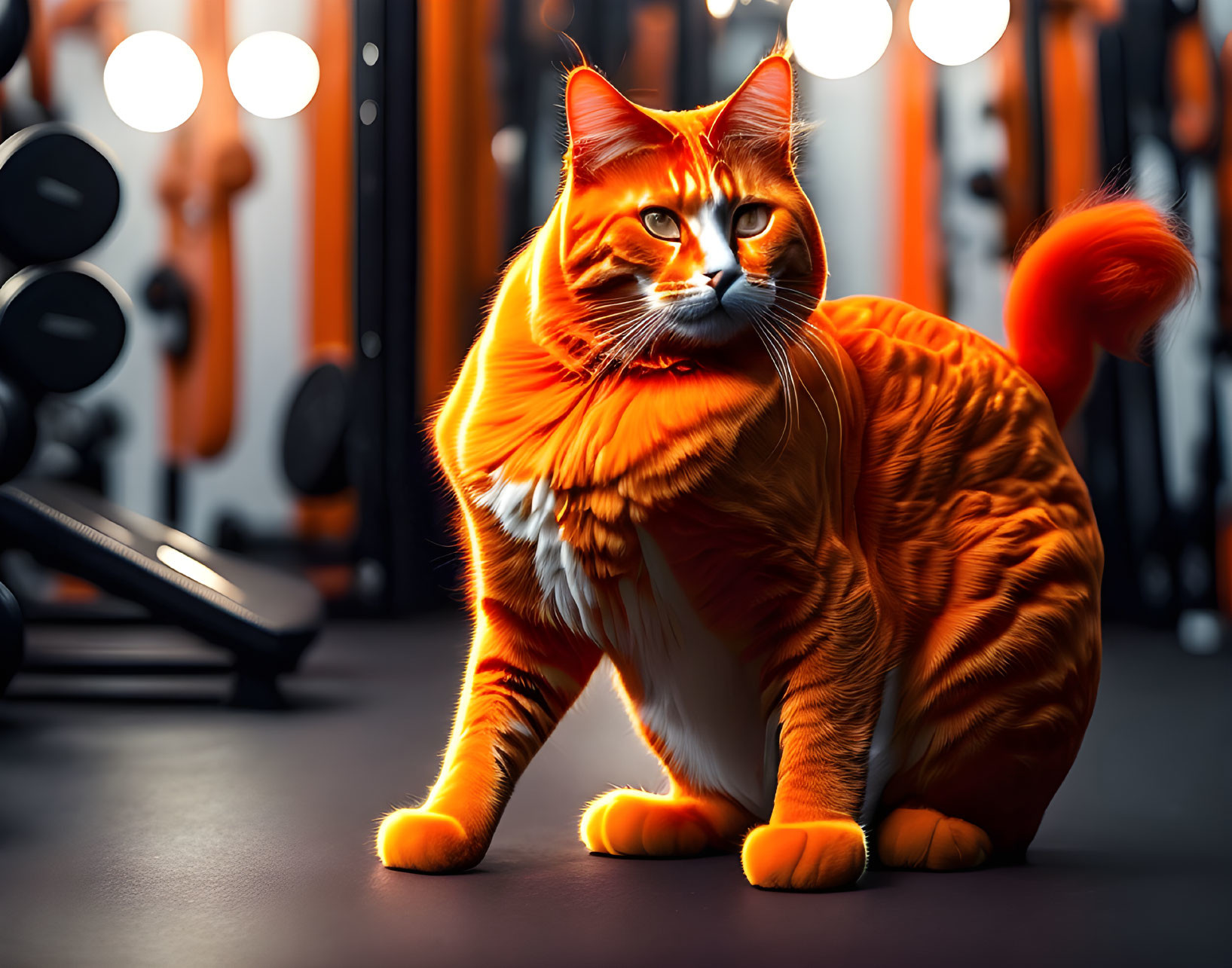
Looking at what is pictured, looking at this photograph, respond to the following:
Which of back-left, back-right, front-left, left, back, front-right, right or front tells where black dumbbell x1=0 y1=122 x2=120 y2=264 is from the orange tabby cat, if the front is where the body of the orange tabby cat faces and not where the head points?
right

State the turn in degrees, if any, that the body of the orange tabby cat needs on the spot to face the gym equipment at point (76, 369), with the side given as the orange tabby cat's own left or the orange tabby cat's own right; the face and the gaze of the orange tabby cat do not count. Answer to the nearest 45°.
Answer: approximately 90° to the orange tabby cat's own right

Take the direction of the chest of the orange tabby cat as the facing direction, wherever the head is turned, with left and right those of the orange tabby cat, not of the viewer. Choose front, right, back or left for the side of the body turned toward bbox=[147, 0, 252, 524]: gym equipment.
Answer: right

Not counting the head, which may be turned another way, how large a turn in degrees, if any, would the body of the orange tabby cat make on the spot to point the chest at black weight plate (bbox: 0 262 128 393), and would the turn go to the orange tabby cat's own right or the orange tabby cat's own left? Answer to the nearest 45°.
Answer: approximately 90° to the orange tabby cat's own right

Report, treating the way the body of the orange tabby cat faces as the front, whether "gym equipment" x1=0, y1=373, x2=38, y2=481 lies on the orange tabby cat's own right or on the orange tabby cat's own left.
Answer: on the orange tabby cat's own right

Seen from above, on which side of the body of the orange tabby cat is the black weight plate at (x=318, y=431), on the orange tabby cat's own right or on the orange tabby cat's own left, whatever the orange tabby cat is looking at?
on the orange tabby cat's own right

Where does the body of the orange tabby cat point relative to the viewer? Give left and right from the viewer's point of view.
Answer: facing the viewer and to the left of the viewer

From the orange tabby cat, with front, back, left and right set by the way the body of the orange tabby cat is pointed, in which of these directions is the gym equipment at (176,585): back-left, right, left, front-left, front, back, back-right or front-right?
right
